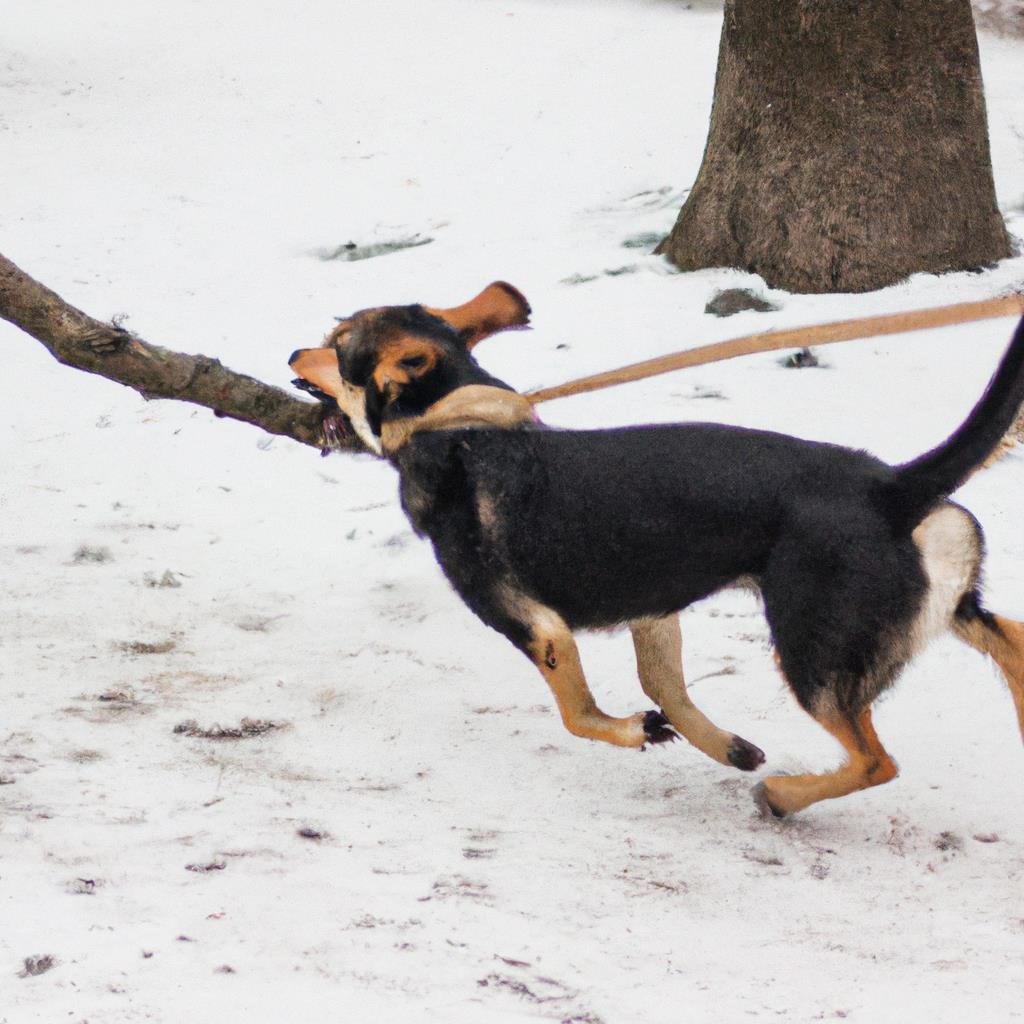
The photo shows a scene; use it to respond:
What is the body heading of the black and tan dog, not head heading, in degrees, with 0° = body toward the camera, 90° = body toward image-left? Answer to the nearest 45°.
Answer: approximately 90°
